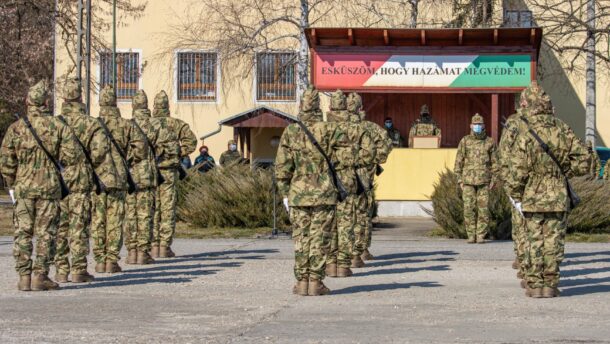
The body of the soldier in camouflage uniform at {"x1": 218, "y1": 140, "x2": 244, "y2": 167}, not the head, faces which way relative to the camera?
toward the camera

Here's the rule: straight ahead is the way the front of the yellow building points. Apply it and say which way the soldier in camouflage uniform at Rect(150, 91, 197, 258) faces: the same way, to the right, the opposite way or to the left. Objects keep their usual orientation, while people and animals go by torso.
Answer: the opposite way

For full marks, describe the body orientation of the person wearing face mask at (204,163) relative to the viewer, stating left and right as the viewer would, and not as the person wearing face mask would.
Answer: facing the viewer

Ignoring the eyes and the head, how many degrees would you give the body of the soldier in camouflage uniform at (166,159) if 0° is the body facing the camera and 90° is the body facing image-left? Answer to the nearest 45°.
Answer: approximately 180°

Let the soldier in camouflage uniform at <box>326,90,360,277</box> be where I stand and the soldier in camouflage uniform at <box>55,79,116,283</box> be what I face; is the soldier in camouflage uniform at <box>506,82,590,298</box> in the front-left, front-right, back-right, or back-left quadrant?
back-left

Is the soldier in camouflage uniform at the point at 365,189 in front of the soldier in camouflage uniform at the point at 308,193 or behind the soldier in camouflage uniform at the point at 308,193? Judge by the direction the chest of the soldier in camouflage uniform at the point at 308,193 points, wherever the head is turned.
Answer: in front

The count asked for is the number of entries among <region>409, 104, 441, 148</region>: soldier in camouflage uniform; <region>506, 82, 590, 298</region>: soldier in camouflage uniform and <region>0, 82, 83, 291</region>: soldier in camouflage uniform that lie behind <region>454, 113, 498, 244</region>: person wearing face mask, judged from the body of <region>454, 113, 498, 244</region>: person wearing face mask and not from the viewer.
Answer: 1

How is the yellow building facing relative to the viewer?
toward the camera

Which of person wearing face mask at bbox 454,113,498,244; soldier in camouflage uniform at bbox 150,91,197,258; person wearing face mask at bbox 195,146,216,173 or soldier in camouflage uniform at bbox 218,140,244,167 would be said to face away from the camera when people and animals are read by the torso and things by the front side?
soldier in camouflage uniform at bbox 150,91,197,258

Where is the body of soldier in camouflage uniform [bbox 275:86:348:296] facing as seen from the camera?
away from the camera

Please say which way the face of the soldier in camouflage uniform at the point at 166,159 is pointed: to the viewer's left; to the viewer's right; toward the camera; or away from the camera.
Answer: away from the camera

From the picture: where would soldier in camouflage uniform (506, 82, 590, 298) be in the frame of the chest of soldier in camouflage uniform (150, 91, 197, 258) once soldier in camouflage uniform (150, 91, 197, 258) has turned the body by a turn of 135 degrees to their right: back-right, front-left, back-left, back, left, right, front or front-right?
front

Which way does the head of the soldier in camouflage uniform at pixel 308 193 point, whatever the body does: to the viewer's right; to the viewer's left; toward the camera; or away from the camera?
away from the camera

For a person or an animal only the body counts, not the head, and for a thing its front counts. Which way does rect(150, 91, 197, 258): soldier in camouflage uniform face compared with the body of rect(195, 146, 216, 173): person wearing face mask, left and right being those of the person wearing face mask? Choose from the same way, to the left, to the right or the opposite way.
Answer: the opposite way

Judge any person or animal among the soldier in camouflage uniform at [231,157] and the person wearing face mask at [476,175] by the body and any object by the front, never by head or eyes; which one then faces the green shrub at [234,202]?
the soldier in camouflage uniform

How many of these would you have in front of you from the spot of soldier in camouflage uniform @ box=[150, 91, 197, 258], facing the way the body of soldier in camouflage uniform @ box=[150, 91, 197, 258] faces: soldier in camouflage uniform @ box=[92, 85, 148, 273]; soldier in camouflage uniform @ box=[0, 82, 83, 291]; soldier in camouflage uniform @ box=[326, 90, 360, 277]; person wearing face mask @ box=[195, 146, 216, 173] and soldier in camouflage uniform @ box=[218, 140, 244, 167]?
2

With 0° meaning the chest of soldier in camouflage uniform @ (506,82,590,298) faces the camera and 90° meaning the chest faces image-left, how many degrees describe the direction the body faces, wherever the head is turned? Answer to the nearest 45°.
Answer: approximately 180°
